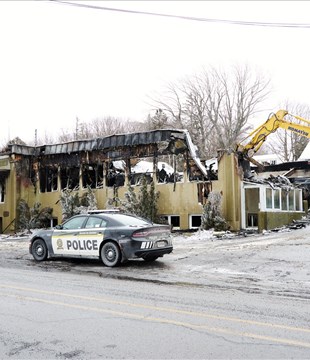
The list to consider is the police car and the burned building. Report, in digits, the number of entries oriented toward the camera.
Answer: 1

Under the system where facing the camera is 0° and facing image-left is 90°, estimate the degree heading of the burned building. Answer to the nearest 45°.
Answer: approximately 0°

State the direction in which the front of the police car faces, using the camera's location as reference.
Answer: facing away from the viewer and to the left of the viewer

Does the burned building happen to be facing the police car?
yes
